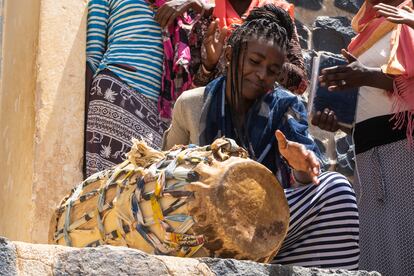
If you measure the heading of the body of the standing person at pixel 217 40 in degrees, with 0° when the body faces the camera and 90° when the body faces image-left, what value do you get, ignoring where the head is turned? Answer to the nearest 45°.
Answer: approximately 0°

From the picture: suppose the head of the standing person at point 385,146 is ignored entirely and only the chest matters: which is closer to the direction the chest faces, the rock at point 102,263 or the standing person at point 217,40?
the rock

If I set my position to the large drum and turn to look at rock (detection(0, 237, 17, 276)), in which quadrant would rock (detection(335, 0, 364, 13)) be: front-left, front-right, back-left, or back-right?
back-right

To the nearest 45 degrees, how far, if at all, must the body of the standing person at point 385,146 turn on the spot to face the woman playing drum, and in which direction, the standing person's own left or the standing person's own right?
0° — they already face them

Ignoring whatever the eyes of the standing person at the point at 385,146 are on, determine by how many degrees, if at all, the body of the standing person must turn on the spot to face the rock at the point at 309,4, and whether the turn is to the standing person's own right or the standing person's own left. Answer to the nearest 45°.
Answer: approximately 135° to the standing person's own right

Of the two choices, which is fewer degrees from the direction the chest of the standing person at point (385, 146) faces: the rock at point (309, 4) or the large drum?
the large drum

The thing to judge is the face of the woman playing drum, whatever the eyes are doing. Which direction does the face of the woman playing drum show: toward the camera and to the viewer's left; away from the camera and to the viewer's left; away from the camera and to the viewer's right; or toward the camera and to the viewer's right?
toward the camera and to the viewer's right

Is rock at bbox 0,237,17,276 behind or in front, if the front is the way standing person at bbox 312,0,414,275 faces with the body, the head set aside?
in front

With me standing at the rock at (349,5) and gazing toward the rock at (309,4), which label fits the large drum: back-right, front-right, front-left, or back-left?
front-left

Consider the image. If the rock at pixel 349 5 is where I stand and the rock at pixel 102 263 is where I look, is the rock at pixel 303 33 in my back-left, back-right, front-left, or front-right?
front-right

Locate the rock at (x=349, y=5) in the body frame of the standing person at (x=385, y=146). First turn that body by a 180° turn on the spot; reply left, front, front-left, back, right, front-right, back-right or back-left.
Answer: front-left

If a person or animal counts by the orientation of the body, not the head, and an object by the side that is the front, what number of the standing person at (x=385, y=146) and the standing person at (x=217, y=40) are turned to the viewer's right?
0

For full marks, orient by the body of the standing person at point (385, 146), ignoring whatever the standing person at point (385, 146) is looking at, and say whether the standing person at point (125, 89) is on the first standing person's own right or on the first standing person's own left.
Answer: on the first standing person's own right

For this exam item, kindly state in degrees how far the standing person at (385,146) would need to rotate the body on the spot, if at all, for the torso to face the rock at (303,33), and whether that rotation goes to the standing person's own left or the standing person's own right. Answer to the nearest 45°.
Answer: approximately 135° to the standing person's own right

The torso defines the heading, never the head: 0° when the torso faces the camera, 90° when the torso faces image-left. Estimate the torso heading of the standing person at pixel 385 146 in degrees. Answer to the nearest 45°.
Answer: approximately 45°
